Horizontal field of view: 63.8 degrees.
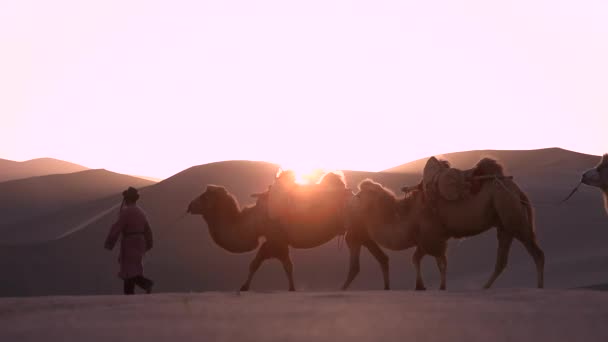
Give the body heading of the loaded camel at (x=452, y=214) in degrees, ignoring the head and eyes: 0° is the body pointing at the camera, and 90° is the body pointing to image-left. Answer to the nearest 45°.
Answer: approximately 90°

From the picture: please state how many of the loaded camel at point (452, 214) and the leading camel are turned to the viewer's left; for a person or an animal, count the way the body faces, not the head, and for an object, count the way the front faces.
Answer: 2

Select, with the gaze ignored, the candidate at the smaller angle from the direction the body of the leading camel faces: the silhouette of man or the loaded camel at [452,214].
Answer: the silhouette of man

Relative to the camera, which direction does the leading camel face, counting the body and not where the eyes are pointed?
to the viewer's left

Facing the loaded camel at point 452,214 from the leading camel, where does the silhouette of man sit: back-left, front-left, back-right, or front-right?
back-right

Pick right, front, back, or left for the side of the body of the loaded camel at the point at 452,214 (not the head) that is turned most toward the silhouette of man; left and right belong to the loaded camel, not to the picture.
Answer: front

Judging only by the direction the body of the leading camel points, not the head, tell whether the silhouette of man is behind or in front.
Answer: in front

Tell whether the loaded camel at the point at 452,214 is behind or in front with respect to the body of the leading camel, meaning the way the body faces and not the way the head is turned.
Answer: behind
